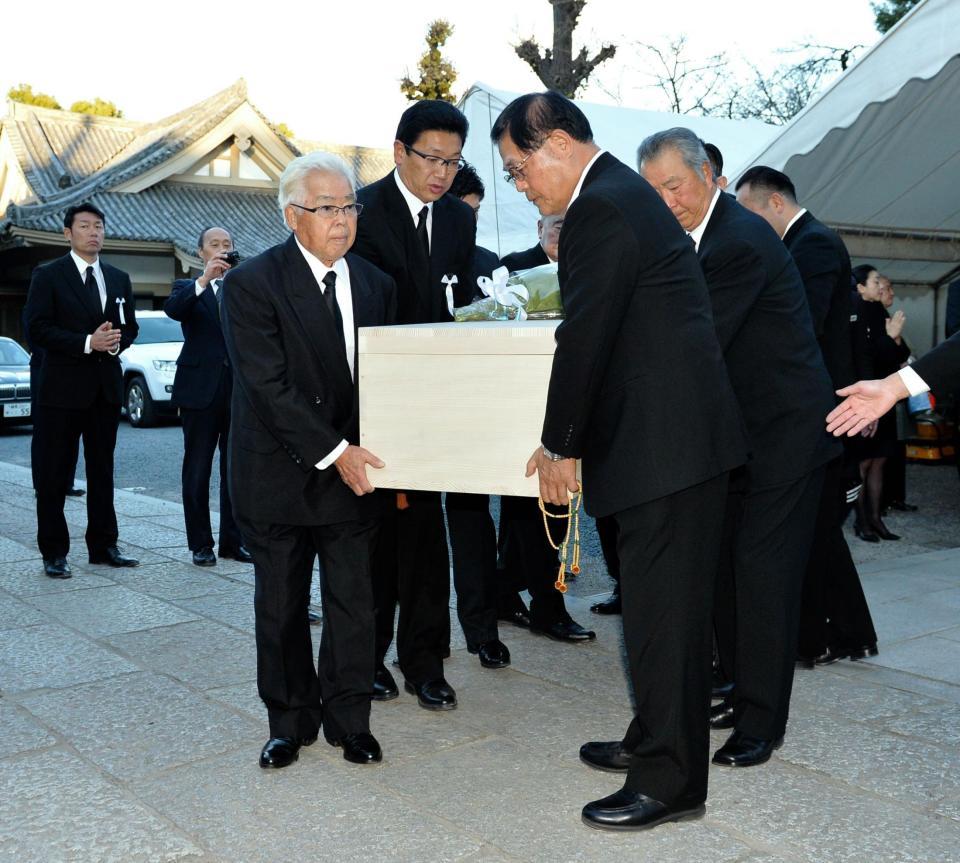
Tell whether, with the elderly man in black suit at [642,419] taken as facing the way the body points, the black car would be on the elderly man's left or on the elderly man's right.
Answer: on the elderly man's right

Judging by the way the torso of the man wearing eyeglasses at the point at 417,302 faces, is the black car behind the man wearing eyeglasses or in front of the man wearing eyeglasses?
behind

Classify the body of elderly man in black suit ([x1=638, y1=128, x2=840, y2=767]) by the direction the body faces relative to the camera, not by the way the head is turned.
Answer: to the viewer's left

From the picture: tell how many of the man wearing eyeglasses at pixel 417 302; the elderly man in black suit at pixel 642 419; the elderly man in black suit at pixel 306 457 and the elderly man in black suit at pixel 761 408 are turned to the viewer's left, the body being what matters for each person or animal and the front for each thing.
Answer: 2

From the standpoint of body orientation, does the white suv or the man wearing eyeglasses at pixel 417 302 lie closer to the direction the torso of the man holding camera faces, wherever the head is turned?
the man wearing eyeglasses

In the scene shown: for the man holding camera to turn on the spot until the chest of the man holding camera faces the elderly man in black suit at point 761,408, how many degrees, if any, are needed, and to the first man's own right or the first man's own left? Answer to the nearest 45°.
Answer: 0° — they already face them

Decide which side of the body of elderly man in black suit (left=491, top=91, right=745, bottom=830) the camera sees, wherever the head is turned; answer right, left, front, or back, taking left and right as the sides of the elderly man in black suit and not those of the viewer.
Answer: left

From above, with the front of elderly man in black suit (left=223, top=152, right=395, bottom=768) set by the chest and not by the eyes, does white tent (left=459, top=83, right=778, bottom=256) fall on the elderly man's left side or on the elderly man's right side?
on the elderly man's left side

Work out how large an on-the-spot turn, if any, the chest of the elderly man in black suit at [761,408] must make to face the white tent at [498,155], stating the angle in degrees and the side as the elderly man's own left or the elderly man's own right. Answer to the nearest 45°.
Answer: approximately 90° to the elderly man's own right

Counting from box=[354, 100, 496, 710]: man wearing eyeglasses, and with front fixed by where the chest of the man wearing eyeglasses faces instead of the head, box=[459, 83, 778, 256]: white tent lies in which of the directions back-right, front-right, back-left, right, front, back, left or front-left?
back-left

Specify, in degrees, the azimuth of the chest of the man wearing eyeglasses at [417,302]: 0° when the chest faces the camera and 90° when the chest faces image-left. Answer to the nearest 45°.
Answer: approximately 315°

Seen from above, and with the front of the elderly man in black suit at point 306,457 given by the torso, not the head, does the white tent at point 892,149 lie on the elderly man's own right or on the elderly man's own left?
on the elderly man's own left

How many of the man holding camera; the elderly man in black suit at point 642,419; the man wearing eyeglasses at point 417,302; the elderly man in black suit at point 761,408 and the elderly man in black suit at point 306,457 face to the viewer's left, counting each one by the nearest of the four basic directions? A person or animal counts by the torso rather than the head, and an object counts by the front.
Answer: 2

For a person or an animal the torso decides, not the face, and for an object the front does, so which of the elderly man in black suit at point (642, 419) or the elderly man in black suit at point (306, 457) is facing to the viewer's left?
the elderly man in black suit at point (642, 419)

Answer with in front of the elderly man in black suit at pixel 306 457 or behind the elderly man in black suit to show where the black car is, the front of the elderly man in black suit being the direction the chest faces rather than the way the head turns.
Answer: behind
